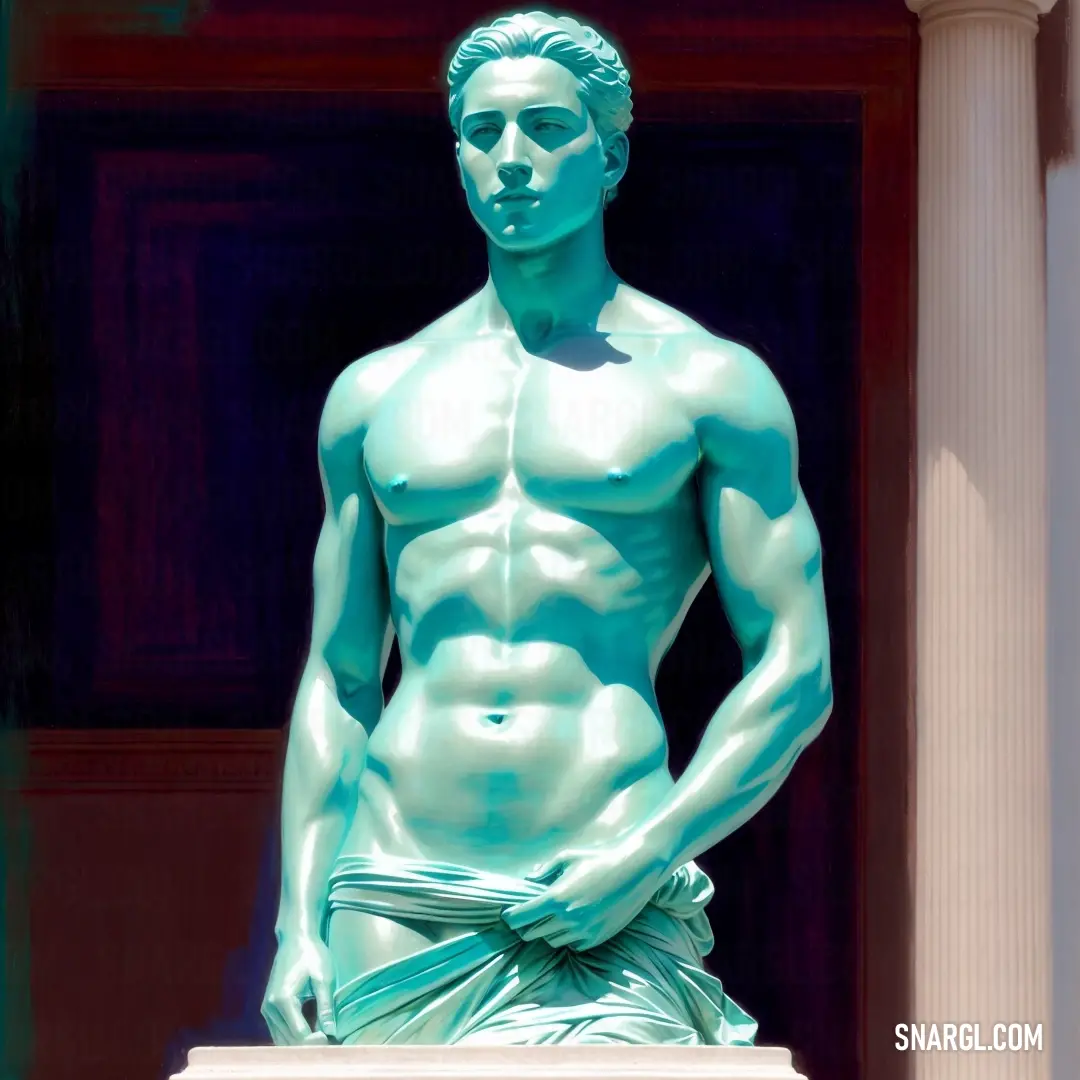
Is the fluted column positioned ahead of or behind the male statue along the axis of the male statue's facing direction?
behind

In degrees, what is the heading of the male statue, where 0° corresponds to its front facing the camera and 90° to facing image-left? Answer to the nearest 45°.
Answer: approximately 0°
